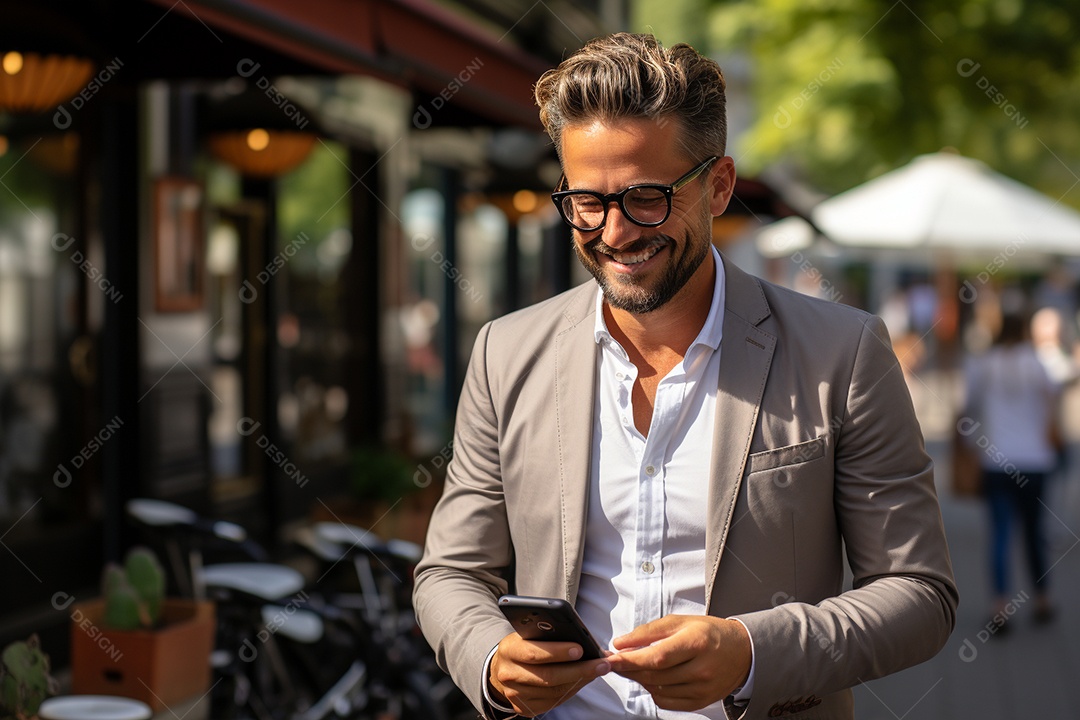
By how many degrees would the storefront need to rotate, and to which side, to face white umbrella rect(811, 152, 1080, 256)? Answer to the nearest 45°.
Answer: approximately 45° to its left

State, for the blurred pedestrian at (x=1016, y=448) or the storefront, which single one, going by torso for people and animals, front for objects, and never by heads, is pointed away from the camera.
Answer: the blurred pedestrian

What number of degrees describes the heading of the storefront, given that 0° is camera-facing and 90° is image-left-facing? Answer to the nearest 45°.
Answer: approximately 315°

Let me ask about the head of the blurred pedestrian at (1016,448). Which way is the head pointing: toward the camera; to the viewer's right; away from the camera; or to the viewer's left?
away from the camera

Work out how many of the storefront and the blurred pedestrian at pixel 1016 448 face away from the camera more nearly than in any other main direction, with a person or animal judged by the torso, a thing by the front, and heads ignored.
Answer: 1

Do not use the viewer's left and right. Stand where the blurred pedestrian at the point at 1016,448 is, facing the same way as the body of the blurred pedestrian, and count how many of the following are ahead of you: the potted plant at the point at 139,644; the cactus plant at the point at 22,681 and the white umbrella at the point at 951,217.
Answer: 1

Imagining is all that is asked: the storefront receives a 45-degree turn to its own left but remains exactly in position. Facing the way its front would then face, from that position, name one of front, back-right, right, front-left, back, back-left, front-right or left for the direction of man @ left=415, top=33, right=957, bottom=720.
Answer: right

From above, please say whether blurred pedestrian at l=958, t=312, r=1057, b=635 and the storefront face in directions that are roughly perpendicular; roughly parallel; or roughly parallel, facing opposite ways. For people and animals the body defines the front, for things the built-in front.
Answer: roughly perpendicular

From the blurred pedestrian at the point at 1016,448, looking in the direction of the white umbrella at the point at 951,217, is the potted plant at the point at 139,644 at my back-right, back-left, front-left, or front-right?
back-left

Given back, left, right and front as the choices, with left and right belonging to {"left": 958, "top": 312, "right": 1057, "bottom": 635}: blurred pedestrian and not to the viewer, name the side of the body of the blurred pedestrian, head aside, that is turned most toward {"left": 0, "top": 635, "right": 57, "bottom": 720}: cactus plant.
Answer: back

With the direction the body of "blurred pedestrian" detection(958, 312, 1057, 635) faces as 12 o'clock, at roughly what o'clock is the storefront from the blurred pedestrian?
The storefront is roughly at 8 o'clock from the blurred pedestrian.

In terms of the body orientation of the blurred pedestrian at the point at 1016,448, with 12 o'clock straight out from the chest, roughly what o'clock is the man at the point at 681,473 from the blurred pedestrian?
The man is roughly at 6 o'clock from the blurred pedestrian.

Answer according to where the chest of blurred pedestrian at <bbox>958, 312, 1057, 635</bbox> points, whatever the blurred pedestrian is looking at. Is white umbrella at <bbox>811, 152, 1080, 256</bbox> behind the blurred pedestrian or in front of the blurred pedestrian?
in front

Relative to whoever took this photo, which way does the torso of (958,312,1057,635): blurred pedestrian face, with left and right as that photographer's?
facing away from the viewer
